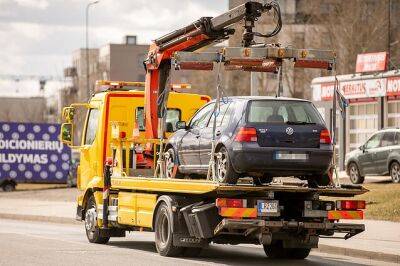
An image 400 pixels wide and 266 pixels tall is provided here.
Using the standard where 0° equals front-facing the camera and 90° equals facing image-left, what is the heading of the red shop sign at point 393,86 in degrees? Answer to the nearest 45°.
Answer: approximately 45°

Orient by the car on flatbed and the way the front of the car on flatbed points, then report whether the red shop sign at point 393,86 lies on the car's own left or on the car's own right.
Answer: on the car's own right

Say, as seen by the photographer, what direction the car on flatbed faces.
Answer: facing away from the viewer and to the left of the viewer

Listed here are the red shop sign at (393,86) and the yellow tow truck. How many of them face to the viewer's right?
0

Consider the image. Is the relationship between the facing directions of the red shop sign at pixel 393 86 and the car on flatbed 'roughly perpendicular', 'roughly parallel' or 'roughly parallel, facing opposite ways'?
roughly perpendicular

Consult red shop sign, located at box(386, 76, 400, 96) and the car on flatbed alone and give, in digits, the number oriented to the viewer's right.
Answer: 0

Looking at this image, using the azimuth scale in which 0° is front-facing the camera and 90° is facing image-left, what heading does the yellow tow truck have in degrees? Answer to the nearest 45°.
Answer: approximately 135°

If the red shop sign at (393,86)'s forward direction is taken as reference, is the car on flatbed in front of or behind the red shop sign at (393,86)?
in front

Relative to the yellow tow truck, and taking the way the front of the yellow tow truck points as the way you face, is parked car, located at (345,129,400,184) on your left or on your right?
on your right

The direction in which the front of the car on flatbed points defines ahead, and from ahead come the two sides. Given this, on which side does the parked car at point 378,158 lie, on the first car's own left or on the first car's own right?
on the first car's own right
